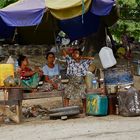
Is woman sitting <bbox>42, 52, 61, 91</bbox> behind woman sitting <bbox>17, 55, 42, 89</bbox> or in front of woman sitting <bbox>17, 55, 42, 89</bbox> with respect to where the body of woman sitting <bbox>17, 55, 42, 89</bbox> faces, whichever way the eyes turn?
in front

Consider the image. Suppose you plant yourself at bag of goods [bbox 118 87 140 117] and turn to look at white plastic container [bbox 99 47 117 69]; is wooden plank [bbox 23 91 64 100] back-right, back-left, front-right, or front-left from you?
front-left

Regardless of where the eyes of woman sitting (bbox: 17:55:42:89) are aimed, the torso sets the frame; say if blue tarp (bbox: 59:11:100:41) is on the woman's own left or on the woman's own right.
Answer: on the woman's own left
